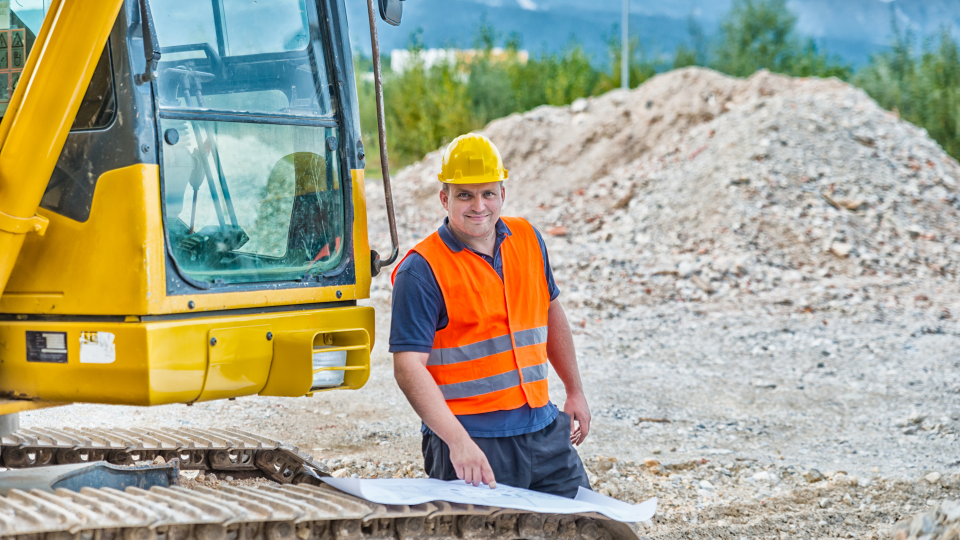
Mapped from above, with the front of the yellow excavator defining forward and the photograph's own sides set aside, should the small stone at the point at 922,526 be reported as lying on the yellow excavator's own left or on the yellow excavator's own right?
on the yellow excavator's own left
